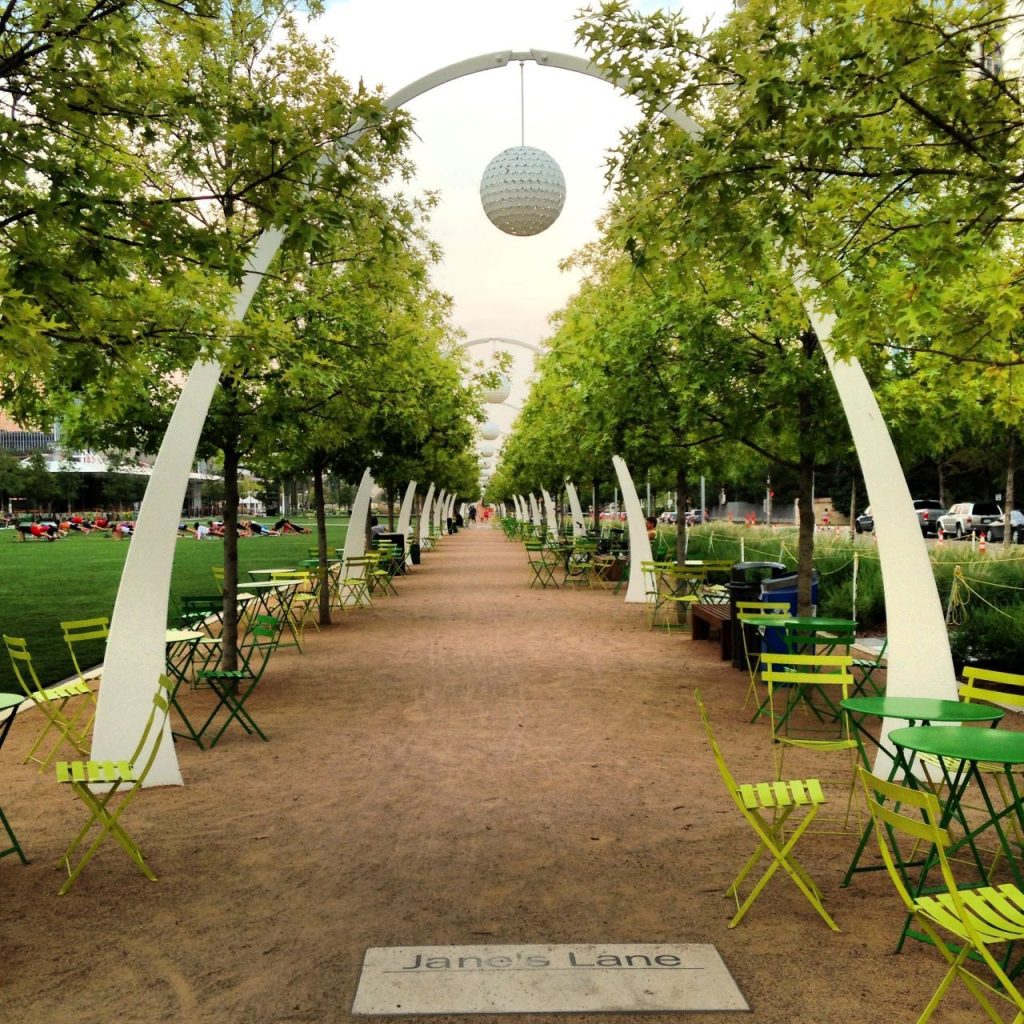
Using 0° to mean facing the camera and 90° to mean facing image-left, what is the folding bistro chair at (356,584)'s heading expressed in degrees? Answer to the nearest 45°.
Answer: approximately 45°

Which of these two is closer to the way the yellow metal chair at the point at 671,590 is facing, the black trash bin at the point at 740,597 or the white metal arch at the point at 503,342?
the black trash bin

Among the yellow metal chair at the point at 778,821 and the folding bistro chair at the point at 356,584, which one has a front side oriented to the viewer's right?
the yellow metal chair

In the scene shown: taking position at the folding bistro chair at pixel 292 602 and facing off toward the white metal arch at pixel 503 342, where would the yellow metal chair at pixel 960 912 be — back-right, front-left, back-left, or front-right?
back-right

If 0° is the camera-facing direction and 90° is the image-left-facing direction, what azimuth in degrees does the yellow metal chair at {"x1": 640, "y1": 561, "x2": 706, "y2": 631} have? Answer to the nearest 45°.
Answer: approximately 0°

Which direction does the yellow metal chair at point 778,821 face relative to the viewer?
to the viewer's right

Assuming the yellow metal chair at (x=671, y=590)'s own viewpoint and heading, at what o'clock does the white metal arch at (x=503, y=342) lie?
The white metal arch is roughly at 5 o'clock from the yellow metal chair.

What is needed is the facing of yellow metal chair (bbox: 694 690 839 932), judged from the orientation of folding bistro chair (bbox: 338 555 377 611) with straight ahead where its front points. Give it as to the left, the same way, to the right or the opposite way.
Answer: to the left

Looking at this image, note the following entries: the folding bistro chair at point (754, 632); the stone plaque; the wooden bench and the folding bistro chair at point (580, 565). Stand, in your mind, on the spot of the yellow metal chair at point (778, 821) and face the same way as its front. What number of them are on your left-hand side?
3
